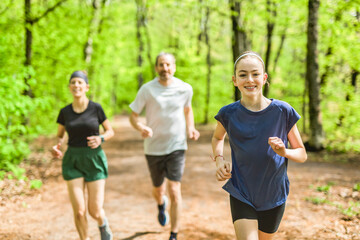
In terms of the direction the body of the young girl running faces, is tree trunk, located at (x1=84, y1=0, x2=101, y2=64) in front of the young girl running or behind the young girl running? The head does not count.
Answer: behind

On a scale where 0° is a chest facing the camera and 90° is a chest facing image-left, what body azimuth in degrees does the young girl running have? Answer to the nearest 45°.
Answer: approximately 0°

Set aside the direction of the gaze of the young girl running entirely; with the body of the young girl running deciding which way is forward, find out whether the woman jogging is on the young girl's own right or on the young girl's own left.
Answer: on the young girl's own right

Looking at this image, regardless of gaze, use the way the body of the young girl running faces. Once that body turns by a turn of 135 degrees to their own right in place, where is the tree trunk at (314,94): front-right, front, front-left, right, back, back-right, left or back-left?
front-right
